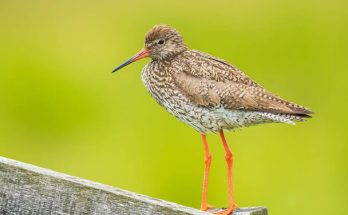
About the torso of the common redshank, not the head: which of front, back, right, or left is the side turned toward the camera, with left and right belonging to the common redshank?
left
